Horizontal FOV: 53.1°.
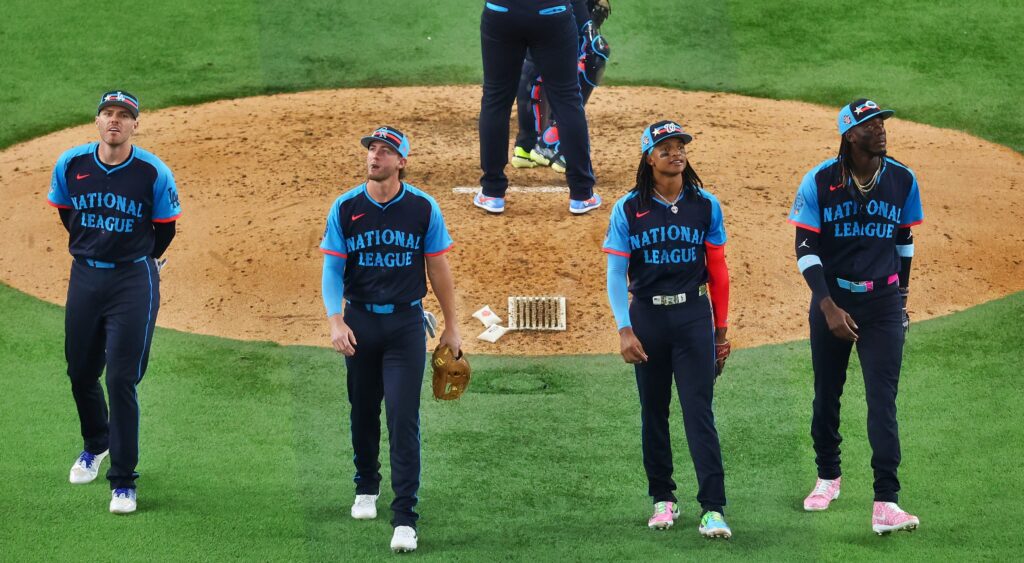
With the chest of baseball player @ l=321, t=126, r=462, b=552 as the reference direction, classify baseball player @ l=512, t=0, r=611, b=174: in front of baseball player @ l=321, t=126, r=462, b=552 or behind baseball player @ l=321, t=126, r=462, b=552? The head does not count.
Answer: behind

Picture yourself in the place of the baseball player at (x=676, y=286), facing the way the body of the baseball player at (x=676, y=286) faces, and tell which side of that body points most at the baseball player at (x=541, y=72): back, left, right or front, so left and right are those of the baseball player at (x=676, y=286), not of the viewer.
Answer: back

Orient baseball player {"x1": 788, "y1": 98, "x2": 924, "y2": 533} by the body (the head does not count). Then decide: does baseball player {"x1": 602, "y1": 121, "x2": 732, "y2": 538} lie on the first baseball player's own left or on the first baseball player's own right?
on the first baseball player's own right

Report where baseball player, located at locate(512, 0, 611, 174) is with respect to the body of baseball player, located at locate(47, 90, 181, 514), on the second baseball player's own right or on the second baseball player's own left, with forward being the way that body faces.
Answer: on the second baseball player's own left

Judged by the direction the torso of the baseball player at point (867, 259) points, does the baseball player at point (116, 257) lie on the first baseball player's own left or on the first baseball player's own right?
on the first baseball player's own right

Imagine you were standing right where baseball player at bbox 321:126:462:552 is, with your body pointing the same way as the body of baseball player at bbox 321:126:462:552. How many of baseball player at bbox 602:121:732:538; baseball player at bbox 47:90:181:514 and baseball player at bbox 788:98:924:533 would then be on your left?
2

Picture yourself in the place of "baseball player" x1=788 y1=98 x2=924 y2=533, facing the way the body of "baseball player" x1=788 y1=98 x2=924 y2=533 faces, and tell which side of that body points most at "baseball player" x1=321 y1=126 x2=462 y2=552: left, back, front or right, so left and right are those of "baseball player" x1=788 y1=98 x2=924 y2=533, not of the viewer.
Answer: right

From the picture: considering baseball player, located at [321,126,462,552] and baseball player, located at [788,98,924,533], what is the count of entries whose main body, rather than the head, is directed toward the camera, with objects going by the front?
2

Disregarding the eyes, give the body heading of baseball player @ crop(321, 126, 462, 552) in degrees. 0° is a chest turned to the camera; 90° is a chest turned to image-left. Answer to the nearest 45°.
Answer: approximately 0°

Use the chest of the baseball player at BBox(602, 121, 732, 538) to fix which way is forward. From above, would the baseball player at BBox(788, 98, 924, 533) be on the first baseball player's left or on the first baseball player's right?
on the first baseball player's left

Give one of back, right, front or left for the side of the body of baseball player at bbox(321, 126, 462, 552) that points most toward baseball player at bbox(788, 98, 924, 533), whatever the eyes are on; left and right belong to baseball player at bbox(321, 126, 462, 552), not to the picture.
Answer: left

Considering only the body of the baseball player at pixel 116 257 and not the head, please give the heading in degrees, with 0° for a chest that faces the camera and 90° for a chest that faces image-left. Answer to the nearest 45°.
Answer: approximately 0°

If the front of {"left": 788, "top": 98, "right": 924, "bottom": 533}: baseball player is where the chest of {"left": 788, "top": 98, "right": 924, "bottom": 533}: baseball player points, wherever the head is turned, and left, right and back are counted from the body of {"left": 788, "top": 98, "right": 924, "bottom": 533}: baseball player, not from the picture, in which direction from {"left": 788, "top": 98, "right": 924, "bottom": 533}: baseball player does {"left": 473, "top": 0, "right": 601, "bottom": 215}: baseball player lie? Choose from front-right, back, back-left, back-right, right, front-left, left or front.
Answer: back-right
